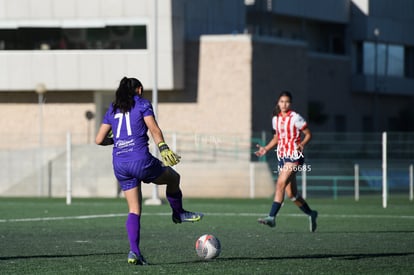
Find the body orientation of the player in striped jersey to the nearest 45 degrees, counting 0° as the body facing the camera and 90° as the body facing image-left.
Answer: approximately 45°

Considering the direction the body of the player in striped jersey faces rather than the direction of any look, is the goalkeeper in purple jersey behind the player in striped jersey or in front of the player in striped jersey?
in front

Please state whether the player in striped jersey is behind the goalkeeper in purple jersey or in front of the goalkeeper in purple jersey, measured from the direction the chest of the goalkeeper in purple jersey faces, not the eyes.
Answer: in front

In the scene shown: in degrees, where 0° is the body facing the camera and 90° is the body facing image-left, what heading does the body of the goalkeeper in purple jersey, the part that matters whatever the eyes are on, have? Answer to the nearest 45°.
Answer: approximately 225°

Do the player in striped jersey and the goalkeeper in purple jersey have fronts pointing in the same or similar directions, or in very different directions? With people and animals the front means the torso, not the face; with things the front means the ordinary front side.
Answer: very different directions

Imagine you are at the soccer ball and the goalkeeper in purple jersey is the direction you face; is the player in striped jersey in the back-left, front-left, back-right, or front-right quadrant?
back-right
